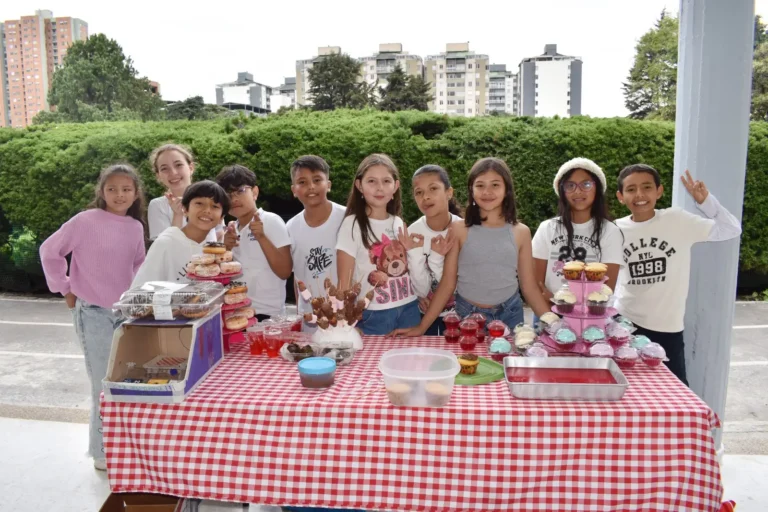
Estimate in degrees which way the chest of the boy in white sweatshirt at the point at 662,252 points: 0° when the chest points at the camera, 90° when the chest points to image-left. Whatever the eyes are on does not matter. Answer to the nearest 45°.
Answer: approximately 0°

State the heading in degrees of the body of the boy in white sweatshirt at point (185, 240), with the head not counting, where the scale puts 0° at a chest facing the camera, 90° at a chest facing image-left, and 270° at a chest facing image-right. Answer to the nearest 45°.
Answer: approximately 315°

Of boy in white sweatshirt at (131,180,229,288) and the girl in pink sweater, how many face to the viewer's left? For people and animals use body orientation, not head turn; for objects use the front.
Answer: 0

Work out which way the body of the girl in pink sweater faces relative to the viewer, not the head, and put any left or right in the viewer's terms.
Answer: facing the viewer and to the right of the viewer

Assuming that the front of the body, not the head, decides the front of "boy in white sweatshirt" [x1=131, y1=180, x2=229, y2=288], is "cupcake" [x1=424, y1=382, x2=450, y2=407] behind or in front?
in front

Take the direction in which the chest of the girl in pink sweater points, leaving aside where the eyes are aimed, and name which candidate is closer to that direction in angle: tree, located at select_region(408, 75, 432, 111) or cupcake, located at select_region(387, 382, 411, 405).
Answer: the cupcake

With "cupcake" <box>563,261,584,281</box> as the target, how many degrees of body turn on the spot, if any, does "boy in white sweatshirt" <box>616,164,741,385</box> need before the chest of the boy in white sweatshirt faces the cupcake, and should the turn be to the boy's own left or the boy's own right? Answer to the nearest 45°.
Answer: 0° — they already face it

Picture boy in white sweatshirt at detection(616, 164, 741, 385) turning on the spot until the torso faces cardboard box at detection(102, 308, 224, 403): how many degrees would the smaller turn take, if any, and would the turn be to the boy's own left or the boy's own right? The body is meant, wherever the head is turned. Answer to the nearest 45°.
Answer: approximately 45° to the boy's own right

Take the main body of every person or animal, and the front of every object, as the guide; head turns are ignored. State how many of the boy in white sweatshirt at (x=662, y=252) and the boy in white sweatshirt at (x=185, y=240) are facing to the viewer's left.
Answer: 0

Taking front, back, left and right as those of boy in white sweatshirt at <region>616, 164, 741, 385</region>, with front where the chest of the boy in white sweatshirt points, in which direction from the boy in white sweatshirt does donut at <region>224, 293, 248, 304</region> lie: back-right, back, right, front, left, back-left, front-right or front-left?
front-right
